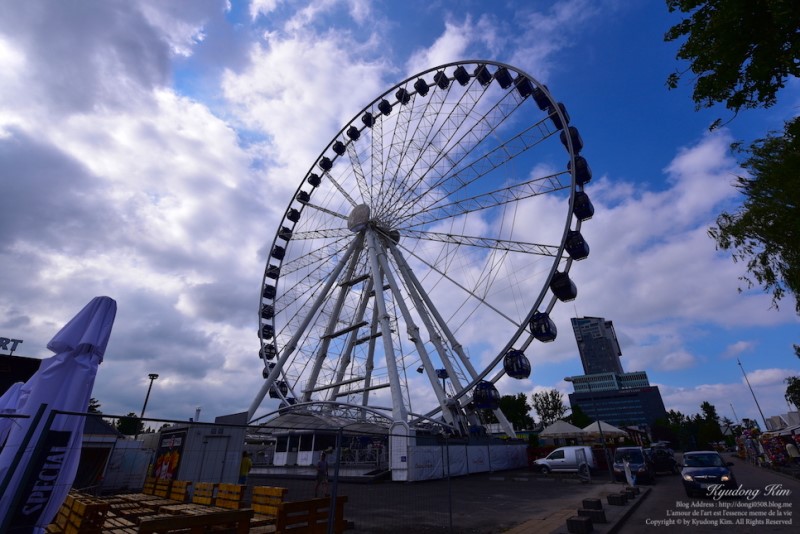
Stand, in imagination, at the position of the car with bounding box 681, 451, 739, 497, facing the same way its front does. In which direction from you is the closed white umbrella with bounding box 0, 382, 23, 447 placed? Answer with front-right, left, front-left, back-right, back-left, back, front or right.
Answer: front-right

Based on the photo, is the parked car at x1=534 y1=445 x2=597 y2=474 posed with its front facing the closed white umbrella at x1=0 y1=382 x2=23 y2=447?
no

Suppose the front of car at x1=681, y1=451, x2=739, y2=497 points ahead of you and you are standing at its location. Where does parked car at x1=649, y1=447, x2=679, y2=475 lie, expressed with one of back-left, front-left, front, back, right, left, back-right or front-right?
back

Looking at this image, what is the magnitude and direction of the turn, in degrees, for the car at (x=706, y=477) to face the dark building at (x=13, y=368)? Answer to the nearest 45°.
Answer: approximately 90° to its right

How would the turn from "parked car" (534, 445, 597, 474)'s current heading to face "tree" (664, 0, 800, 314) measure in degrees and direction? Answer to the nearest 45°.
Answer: approximately 90° to its left

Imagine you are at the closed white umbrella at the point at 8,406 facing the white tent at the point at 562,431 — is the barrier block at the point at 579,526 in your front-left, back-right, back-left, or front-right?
front-right

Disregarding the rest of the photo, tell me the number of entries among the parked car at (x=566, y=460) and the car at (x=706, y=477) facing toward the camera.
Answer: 1

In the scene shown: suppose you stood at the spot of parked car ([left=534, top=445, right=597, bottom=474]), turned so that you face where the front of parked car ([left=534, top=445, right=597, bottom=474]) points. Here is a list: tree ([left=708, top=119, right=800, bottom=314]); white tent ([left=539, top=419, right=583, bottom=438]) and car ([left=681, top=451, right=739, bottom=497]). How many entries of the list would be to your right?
1

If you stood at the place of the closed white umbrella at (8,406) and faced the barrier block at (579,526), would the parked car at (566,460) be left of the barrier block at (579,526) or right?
left

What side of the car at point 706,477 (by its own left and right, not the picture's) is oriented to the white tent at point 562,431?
back

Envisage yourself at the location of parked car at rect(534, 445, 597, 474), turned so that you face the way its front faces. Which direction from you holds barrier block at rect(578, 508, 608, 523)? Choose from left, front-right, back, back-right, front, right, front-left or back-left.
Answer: left

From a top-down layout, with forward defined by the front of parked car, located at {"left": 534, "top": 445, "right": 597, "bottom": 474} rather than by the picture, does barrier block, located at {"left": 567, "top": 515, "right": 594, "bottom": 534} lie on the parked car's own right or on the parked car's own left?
on the parked car's own left

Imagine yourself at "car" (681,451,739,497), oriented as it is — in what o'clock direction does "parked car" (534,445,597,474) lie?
"parked car" (534,445,597,474) is roughly at 5 o'clock from "car" (681,451,739,497).

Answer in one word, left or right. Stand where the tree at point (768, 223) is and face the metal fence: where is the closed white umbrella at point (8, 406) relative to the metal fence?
left

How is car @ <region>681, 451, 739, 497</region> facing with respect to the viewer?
toward the camera

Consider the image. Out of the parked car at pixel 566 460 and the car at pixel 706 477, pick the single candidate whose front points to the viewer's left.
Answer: the parked car at pixel 566 460

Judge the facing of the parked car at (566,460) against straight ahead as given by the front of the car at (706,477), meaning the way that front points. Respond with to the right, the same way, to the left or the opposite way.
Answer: to the right

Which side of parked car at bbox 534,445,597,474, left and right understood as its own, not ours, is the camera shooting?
left

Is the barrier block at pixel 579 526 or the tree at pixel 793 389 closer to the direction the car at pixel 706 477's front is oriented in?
the barrier block
